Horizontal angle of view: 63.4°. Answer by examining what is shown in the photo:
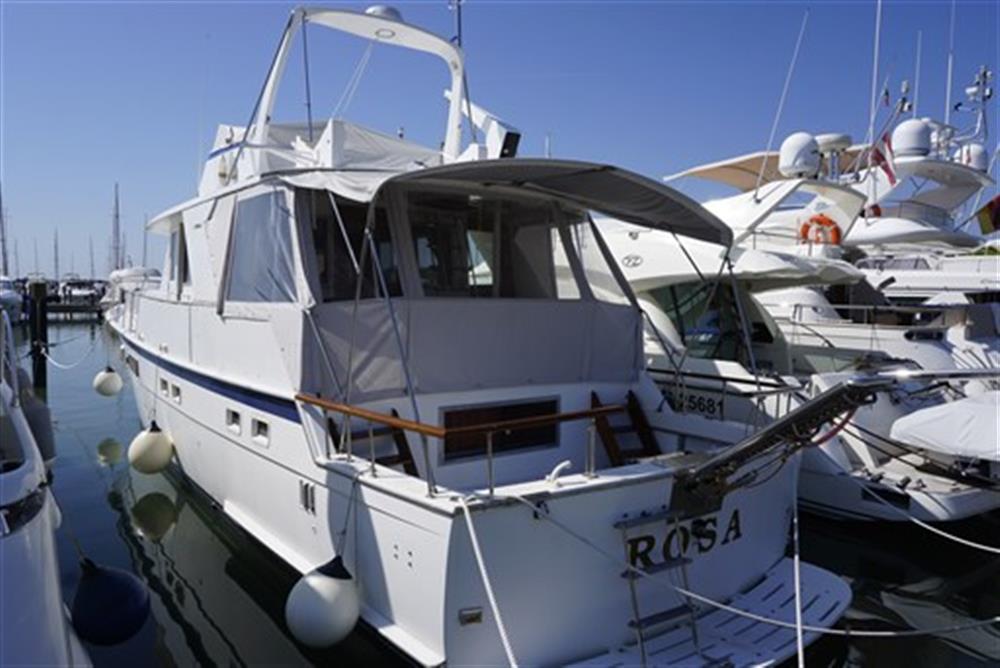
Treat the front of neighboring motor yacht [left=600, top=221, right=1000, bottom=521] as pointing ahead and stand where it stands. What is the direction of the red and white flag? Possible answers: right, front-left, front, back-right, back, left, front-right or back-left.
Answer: front-right

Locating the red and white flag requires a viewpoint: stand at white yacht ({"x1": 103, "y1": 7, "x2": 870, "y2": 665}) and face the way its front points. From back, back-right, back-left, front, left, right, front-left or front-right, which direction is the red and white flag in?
right

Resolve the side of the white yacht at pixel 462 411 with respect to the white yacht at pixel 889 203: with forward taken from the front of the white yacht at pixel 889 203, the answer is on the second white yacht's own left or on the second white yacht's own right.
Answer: on the second white yacht's own left

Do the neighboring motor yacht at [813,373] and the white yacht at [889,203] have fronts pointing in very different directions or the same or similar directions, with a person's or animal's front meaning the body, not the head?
same or similar directions

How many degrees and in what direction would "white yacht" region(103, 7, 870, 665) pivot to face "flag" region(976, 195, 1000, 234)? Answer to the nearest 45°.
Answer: approximately 90° to its right

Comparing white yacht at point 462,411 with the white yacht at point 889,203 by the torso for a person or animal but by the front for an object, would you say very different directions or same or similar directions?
same or similar directions

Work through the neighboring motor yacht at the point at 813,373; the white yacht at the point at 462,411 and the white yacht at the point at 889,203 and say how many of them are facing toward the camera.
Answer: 0

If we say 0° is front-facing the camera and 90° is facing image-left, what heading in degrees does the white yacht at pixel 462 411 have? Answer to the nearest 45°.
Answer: approximately 135°

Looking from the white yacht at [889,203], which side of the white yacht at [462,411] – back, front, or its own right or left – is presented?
right

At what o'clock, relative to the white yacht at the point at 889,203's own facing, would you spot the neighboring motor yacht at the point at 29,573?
The neighboring motor yacht is roughly at 8 o'clock from the white yacht.

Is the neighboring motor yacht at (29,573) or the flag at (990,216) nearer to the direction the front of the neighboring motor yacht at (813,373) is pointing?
the flag

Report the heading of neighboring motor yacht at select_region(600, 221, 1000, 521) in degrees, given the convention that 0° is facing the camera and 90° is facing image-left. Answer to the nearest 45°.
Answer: approximately 135°

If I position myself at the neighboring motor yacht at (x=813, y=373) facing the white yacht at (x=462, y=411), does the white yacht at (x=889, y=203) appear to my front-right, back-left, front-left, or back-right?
back-right

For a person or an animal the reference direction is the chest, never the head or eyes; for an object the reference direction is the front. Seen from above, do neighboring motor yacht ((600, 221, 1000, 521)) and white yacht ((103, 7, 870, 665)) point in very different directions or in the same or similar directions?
same or similar directions
